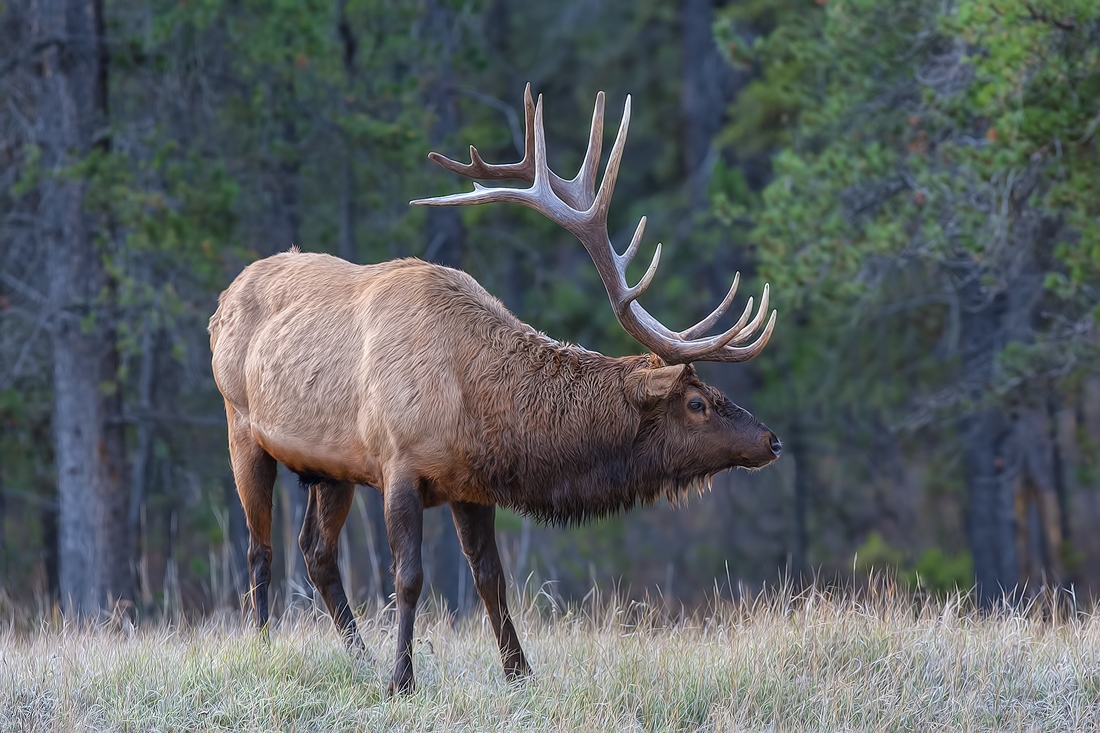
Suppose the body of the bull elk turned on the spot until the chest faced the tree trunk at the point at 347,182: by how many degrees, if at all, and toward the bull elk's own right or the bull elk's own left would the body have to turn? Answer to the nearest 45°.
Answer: approximately 135° to the bull elk's own left

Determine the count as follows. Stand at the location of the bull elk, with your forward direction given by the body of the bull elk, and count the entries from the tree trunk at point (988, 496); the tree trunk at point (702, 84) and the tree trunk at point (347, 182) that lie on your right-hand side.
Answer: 0

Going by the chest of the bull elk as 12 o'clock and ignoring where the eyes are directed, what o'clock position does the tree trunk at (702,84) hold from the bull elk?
The tree trunk is roughly at 8 o'clock from the bull elk.

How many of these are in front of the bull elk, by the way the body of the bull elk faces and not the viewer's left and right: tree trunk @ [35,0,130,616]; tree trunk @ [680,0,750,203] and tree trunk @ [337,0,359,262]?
0

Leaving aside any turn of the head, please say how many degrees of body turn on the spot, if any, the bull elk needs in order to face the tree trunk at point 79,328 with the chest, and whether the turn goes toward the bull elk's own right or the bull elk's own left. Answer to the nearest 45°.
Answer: approximately 180°

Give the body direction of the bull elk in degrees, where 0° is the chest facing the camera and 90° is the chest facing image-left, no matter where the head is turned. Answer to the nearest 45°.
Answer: approximately 315°

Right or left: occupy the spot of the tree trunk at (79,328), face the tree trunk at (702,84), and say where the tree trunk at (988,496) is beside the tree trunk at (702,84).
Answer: right

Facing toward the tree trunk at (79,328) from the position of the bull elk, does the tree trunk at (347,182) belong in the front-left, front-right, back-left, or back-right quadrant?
front-right
